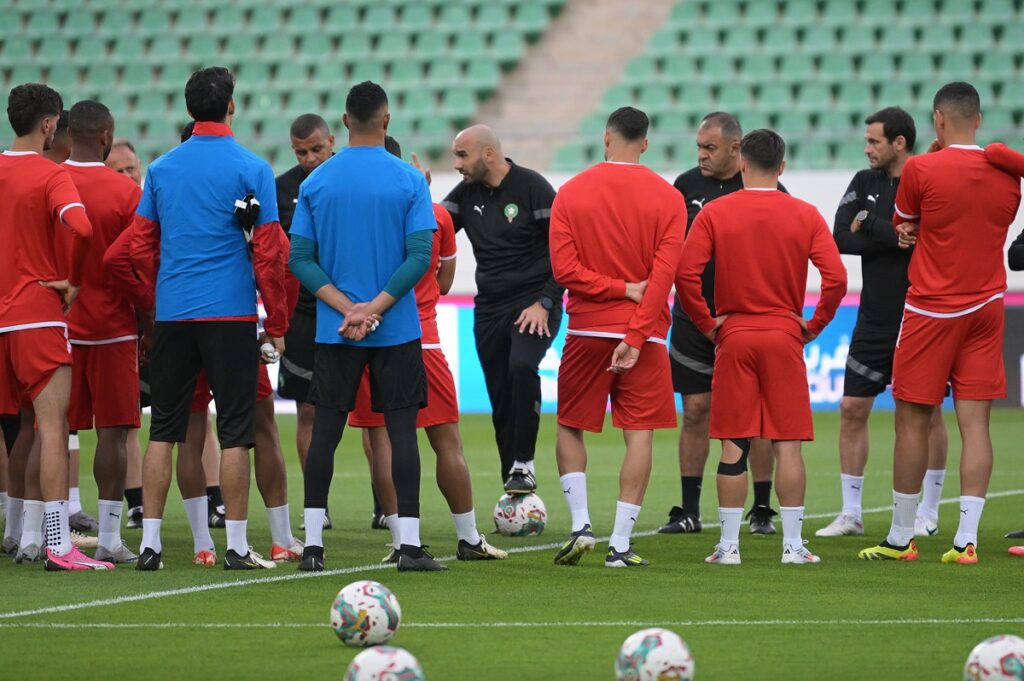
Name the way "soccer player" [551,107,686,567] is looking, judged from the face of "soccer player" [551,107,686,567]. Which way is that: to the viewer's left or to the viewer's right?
to the viewer's left

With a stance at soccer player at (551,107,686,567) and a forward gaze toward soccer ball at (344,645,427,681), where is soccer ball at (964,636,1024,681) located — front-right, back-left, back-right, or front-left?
front-left

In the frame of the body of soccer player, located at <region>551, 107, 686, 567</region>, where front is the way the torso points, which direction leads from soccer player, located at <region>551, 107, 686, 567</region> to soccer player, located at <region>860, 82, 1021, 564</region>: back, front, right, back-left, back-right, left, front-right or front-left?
right

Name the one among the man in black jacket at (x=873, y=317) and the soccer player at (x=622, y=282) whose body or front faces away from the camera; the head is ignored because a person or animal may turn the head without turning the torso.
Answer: the soccer player

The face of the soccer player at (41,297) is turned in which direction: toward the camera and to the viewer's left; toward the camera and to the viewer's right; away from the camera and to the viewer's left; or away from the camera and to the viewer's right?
away from the camera and to the viewer's right

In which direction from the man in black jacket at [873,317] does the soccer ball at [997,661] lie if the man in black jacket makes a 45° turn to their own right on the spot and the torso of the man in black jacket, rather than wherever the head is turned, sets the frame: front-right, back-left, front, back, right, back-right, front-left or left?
left

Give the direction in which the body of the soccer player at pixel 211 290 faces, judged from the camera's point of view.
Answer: away from the camera

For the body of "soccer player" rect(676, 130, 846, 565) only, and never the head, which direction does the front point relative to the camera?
away from the camera

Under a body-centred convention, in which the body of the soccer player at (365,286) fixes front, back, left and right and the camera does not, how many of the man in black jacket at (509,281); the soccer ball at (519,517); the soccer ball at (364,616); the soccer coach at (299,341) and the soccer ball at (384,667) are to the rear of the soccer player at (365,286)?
2

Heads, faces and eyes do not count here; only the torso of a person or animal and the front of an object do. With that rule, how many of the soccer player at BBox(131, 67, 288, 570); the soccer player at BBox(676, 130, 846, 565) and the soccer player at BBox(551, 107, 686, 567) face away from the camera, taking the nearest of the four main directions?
3

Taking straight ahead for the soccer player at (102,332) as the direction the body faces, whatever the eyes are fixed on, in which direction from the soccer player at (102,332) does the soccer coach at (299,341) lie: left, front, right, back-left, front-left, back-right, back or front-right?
front

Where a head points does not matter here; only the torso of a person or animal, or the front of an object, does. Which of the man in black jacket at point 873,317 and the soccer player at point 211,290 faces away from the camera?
the soccer player

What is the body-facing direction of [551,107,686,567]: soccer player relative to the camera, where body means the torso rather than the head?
away from the camera

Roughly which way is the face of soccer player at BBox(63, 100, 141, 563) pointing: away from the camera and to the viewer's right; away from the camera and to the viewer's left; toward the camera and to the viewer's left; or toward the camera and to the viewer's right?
away from the camera and to the viewer's right

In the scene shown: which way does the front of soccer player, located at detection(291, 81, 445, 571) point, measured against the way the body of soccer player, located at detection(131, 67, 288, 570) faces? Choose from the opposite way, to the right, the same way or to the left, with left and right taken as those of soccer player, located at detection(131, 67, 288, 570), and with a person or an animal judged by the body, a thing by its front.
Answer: the same way

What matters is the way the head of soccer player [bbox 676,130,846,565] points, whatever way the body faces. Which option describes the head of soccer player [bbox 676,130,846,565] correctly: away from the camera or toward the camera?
away from the camera

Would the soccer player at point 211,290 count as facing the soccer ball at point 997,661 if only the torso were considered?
no

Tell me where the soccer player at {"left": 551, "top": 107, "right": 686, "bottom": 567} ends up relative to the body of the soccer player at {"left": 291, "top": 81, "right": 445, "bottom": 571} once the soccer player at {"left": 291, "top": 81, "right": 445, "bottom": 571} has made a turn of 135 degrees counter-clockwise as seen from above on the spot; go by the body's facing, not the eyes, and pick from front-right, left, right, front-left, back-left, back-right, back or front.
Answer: back-left

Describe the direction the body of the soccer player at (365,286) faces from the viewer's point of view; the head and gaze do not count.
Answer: away from the camera
